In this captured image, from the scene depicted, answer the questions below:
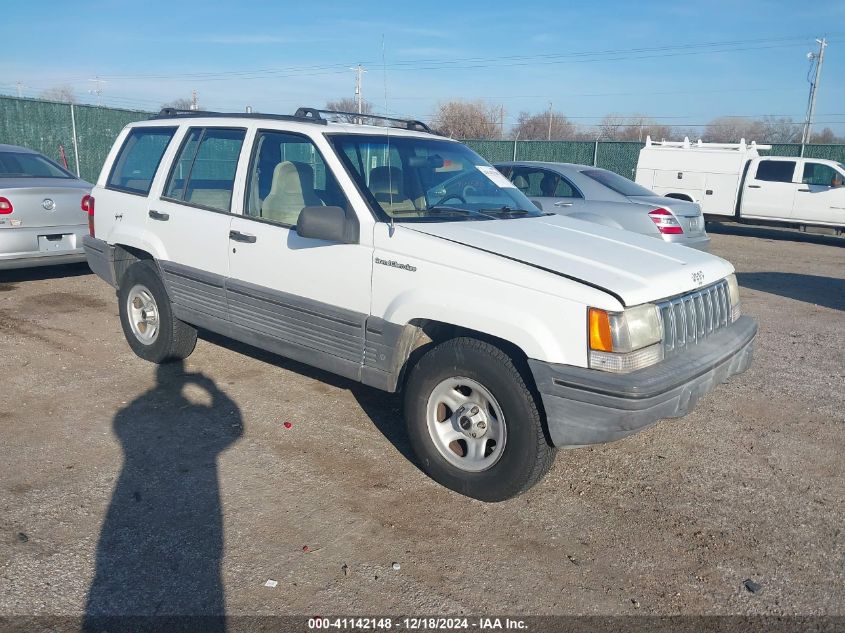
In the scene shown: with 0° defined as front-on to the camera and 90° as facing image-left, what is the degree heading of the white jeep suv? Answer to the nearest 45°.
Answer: approximately 315°

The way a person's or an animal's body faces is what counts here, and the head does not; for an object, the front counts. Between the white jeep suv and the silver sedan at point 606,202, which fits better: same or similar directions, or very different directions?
very different directions

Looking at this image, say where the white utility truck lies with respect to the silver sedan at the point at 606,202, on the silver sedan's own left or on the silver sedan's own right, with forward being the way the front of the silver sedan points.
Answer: on the silver sedan's own right

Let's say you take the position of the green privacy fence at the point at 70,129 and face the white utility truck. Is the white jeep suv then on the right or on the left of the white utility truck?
right

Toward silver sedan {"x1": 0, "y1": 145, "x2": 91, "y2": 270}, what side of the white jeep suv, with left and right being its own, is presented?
back

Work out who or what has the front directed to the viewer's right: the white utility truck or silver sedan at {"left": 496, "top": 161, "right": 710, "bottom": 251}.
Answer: the white utility truck

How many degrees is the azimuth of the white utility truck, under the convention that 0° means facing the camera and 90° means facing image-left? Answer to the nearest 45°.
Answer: approximately 270°

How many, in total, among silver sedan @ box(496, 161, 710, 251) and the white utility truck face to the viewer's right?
1

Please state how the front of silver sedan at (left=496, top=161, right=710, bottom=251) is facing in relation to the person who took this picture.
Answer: facing away from the viewer and to the left of the viewer
